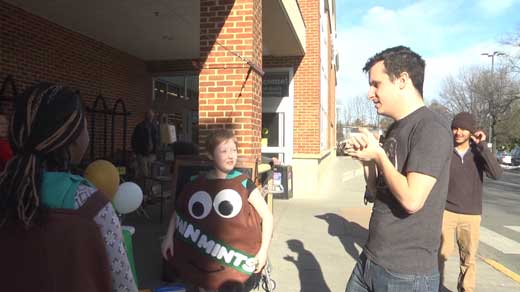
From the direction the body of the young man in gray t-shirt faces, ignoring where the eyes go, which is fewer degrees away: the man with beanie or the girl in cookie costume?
the girl in cookie costume

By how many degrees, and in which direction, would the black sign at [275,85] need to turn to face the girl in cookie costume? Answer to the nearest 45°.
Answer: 0° — it already faces them

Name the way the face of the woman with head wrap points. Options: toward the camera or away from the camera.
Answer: away from the camera

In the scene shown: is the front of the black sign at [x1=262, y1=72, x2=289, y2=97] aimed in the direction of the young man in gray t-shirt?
yes

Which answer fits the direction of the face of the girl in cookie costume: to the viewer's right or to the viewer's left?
to the viewer's right

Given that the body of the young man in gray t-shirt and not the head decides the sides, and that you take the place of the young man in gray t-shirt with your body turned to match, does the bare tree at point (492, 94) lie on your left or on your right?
on your right

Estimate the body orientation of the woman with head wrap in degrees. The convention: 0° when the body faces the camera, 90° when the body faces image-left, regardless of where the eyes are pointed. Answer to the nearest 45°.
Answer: approximately 225°

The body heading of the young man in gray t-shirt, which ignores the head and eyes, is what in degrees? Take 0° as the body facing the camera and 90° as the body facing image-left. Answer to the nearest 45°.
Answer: approximately 90°
